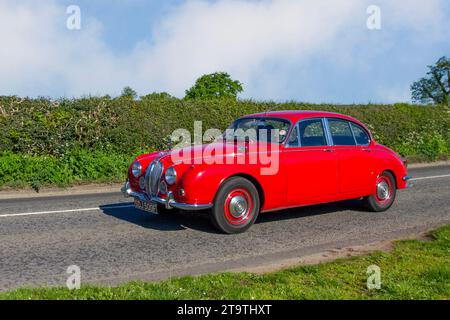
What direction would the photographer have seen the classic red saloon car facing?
facing the viewer and to the left of the viewer
